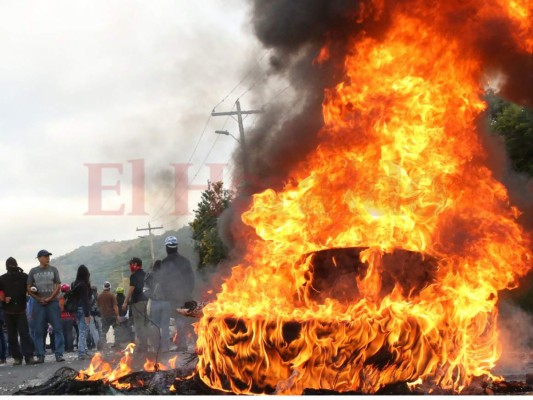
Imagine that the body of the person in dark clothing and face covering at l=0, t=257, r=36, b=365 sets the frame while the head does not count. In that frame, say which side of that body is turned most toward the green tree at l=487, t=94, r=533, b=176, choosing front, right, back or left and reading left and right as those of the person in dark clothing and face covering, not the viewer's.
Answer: left

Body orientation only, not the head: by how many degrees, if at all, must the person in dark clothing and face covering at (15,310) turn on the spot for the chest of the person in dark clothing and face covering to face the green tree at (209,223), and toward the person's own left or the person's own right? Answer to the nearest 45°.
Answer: approximately 135° to the person's own left

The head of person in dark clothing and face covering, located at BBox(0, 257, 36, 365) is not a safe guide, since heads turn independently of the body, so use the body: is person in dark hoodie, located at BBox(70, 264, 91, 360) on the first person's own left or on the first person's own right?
on the first person's own left

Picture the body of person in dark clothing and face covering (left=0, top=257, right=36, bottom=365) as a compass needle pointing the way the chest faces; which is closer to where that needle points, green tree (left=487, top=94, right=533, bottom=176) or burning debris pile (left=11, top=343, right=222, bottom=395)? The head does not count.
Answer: the burning debris pile

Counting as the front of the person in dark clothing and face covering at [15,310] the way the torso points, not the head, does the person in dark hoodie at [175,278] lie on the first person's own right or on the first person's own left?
on the first person's own left

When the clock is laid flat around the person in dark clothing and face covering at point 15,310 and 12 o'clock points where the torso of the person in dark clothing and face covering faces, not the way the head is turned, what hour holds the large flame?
The large flame is roughly at 11 o'clock from the person in dark clothing and face covering.

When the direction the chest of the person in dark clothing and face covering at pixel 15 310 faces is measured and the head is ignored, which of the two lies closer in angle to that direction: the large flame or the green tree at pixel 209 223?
the large flame

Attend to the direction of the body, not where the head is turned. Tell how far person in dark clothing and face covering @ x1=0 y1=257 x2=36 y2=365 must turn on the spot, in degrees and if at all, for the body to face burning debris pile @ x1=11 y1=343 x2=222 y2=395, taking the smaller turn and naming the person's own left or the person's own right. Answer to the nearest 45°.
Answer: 0° — they already face it

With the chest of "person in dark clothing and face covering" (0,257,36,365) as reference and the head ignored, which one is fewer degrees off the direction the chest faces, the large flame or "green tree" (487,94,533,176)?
the large flame

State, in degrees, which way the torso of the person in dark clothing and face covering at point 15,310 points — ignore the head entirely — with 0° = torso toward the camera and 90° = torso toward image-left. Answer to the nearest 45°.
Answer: approximately 0°
